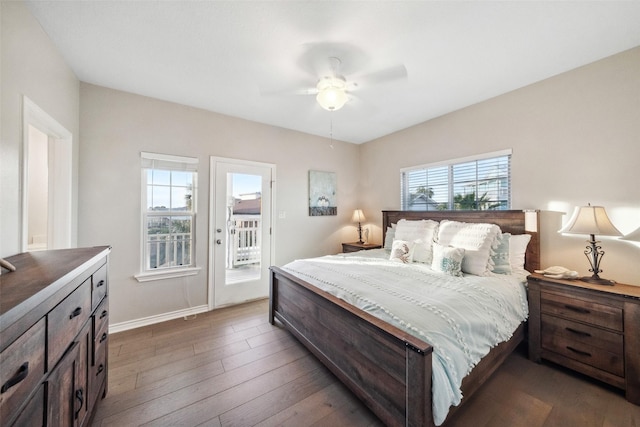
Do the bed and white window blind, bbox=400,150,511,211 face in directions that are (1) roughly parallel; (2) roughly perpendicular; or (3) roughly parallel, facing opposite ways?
roughly parallel

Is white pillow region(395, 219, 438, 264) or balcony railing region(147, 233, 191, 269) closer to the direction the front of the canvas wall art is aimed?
the white pillow

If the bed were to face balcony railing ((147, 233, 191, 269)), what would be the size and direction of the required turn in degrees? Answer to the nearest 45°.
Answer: approximately 45° to its right

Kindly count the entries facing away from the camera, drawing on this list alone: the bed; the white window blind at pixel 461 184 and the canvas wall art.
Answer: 0

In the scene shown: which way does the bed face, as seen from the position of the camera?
facing the viewer and to the left of the viewer

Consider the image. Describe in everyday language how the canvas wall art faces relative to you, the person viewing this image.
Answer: facing the viewer and to the right of the viewer

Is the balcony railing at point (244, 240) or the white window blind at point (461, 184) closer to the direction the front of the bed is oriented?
the balcony railing

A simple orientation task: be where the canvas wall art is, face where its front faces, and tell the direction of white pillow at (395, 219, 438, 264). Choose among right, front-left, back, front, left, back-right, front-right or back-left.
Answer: front

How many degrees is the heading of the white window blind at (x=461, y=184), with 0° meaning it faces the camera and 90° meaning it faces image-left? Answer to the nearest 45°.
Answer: approximately 45°

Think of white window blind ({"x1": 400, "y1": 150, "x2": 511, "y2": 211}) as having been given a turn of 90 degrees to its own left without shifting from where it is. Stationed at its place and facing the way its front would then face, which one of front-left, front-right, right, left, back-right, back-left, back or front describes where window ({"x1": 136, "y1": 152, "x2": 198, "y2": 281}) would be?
right

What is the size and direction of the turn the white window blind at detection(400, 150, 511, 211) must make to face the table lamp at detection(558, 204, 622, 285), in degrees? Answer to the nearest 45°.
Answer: approximately 90° to its left

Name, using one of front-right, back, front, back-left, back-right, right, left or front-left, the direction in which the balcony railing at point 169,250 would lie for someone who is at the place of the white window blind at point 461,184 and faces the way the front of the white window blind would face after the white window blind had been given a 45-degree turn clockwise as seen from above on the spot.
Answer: front-left

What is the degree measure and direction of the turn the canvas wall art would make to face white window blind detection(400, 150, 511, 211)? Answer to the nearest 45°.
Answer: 0° — it already faces it

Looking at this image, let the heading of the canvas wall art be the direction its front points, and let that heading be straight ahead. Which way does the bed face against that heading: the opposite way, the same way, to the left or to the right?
to the right

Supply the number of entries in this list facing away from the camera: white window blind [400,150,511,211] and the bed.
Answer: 0
